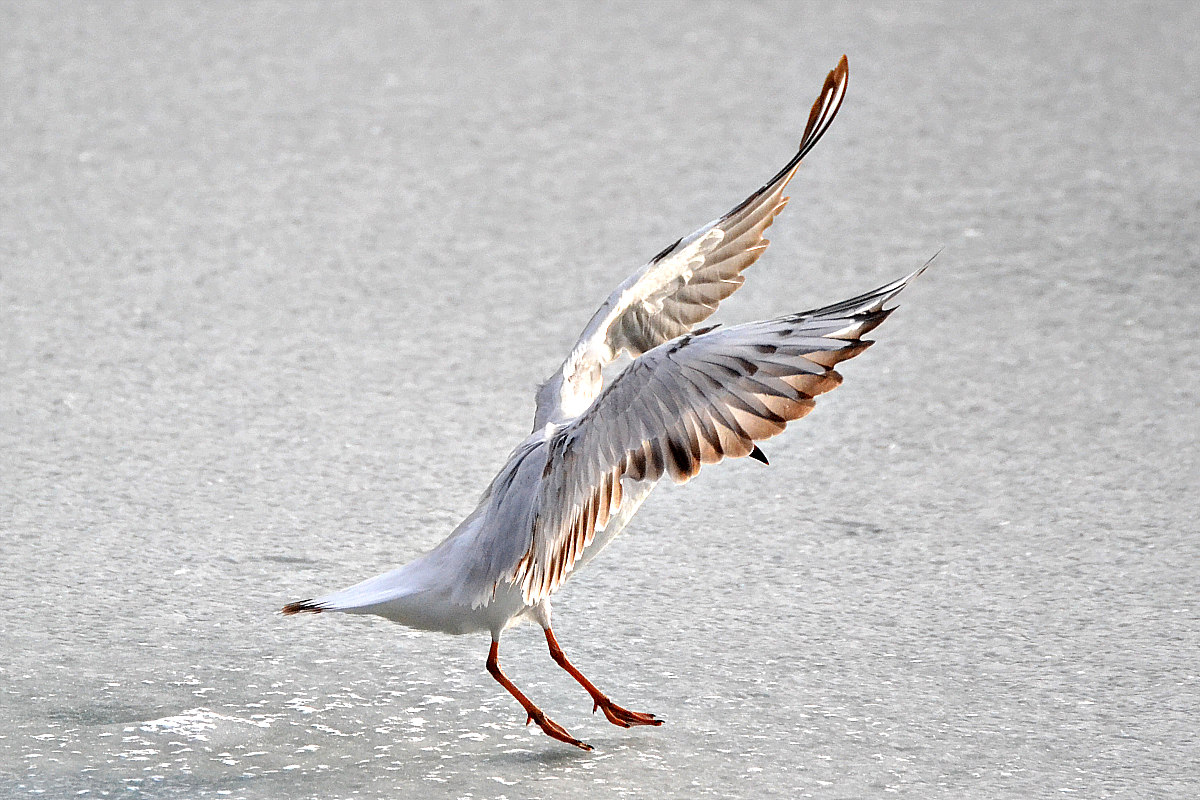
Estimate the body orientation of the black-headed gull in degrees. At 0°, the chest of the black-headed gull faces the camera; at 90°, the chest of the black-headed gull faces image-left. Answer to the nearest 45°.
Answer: approximately 270°
